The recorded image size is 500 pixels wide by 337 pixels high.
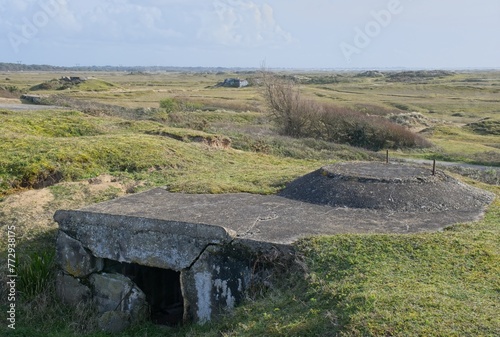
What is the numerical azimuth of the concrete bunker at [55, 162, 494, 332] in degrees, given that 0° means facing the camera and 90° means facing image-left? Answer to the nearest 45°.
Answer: approximately 45°

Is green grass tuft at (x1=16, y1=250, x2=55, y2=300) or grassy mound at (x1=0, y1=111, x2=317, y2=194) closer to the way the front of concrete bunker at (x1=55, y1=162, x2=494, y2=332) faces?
the green grass tuft

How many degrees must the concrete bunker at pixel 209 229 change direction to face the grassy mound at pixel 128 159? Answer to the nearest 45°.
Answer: approximately 90° to its right

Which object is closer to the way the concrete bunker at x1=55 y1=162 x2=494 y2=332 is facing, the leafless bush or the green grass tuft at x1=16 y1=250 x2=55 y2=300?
the green grass tuft

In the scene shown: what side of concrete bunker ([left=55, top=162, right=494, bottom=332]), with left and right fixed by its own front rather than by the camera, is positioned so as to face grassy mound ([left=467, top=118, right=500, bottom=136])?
back

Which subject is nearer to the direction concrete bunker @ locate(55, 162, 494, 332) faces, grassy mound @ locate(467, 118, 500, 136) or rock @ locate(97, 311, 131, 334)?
the rock

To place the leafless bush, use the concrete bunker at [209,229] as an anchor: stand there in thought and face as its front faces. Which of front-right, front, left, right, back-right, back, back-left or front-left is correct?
back-right

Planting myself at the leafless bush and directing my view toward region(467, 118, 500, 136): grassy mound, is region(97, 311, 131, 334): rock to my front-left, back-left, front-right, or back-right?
back-right

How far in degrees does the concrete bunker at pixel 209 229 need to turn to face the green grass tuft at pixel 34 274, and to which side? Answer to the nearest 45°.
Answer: approximately 45° to its right

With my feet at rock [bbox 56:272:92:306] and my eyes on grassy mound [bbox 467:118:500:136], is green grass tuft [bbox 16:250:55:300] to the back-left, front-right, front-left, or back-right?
back-left

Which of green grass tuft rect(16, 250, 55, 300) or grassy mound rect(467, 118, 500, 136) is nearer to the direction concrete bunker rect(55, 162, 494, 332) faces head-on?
the green grass tuft
